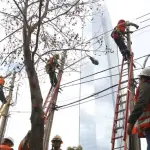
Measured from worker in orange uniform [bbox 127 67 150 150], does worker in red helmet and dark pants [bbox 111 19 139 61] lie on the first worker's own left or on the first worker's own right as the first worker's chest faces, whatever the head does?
on the first worker's own right

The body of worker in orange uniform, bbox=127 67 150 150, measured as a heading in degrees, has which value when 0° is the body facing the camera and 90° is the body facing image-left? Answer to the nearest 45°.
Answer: approximately 90°

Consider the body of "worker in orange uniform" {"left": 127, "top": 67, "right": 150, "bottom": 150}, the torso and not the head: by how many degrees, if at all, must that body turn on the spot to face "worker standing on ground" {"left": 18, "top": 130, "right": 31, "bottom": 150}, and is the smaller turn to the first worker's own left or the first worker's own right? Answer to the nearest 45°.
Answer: approximately 45° to the first worker's own right

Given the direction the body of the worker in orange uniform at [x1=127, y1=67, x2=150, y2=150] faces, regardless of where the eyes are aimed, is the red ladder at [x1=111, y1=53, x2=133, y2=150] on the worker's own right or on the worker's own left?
on the worker's own right

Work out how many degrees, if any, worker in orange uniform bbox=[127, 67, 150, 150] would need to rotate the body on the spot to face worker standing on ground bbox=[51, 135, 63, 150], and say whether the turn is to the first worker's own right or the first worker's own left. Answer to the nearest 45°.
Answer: approximately 45° to the first worker's own right
